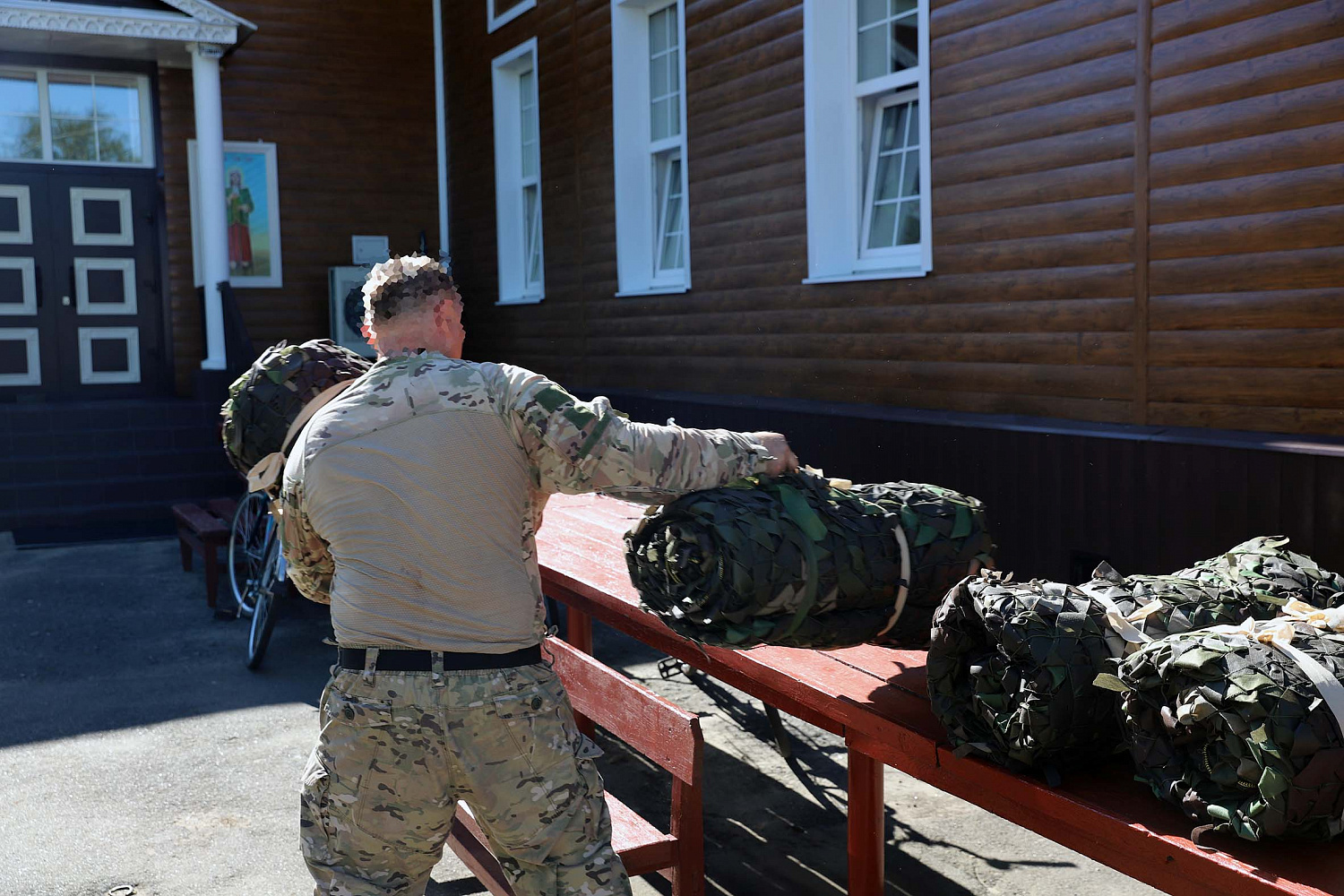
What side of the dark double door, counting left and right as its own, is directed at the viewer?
front

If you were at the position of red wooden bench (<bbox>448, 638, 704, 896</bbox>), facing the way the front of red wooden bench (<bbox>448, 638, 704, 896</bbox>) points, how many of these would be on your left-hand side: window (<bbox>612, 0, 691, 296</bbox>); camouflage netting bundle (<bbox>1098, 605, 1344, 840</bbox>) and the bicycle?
1

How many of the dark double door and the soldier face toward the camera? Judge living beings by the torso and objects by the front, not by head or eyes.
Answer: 1

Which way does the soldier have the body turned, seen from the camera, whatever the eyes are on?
away from the camera

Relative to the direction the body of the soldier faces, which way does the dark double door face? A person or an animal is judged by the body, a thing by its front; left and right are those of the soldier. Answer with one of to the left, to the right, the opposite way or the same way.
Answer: the opposite way

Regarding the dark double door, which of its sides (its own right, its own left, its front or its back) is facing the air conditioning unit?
left

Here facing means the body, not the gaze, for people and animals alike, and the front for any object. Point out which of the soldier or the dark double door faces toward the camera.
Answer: the dark double door

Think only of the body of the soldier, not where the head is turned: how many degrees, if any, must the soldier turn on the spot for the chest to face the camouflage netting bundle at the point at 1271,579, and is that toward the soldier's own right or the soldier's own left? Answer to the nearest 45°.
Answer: approximately 90° to the soldier's own right

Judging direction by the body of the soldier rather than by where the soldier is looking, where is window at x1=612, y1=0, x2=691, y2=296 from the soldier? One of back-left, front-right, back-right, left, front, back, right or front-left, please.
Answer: front

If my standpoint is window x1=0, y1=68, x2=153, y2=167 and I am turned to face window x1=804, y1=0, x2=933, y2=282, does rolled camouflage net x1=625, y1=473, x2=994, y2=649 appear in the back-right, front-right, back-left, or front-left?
front-right

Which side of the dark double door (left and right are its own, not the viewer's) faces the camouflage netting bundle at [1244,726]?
front
